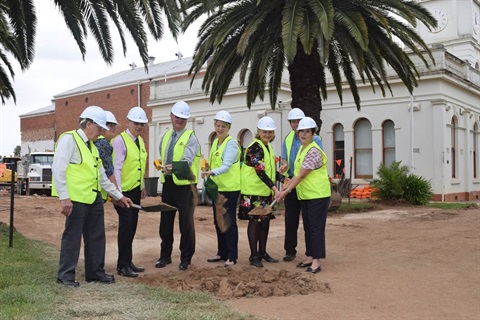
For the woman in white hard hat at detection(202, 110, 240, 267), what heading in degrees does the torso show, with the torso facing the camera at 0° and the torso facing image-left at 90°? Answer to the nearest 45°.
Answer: approximately 45°

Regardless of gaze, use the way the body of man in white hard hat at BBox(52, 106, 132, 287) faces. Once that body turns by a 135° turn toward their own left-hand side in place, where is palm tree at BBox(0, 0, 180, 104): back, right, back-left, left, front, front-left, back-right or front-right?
front

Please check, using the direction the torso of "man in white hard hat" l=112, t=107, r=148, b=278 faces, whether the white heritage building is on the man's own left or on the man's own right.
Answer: on the man's own left

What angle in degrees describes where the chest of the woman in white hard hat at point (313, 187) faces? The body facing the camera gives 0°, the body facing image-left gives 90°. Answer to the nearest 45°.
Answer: approximately 45°
